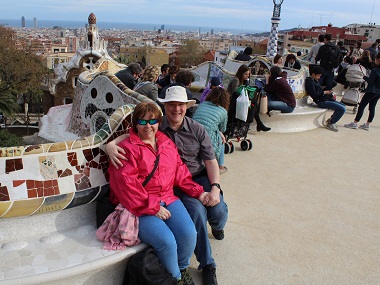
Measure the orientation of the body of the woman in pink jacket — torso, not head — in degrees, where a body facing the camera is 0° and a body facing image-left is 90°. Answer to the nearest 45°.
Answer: approximately 315°

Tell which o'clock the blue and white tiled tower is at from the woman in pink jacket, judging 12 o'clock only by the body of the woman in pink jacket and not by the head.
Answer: The blue and white tiled tower is roughly at 8 o'clock from the woman in pink jacket.

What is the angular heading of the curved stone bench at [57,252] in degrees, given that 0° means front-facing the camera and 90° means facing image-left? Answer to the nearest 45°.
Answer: approximately 315°

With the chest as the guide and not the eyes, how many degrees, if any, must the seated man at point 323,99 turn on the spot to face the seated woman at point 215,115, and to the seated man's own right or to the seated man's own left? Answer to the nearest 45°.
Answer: approximately 90° to the seated man's own right

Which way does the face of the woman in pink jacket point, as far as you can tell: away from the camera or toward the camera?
toward the camera

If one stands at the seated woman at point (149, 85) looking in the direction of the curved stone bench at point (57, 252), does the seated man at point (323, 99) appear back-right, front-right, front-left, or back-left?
back-left

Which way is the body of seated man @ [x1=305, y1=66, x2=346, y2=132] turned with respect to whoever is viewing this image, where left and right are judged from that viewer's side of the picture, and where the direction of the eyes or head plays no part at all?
facing to the right of the viewer
